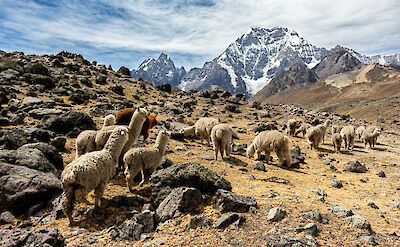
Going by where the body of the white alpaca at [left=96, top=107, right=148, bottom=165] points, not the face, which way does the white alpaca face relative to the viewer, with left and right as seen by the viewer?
facing to the right of the viewer

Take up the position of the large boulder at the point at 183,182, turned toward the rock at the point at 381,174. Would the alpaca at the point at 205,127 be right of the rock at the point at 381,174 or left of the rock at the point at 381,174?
left

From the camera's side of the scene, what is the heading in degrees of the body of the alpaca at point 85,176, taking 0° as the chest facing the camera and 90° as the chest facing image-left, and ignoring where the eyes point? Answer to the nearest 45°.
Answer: approximately 225°

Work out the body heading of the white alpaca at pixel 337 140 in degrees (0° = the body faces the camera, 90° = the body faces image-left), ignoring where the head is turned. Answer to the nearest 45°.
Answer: approximately 180°

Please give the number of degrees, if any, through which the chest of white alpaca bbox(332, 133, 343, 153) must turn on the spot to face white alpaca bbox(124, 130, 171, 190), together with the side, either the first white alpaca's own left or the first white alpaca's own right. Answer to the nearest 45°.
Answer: approximately 180°

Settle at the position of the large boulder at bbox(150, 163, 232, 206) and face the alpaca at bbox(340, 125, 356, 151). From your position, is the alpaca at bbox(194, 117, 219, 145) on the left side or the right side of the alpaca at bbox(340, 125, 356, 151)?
left
